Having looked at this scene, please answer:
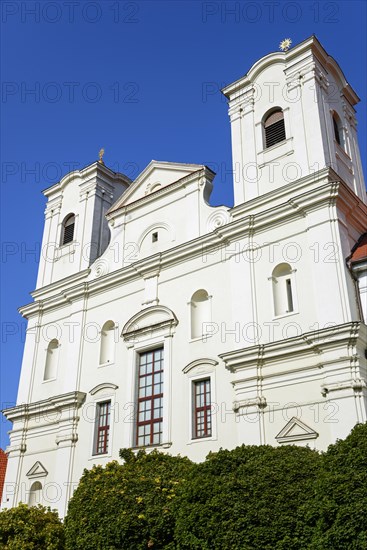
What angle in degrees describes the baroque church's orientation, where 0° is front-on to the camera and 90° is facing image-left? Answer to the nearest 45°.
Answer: approximately 45°
